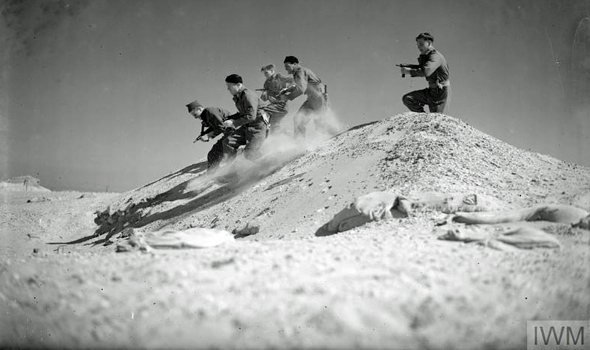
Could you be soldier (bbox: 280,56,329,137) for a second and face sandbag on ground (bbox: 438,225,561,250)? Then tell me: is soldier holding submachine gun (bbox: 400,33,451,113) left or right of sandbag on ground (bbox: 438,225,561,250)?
left

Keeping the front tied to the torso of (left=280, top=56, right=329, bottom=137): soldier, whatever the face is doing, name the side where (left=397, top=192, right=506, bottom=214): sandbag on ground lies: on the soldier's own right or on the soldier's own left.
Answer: on the soldier's own left

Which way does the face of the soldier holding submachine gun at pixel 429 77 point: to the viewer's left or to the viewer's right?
to the viewer's left

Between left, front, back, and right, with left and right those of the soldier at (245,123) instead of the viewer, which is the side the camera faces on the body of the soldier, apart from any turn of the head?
left

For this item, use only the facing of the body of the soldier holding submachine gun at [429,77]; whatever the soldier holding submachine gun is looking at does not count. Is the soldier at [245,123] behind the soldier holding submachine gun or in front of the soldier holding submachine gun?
in front

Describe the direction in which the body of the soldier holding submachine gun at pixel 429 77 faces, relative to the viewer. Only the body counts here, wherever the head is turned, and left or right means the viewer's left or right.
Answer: facing to the left of the viewer

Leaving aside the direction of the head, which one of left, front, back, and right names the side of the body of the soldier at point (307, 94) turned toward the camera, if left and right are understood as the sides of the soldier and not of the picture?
left

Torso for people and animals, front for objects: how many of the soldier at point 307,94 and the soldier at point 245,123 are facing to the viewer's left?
2
